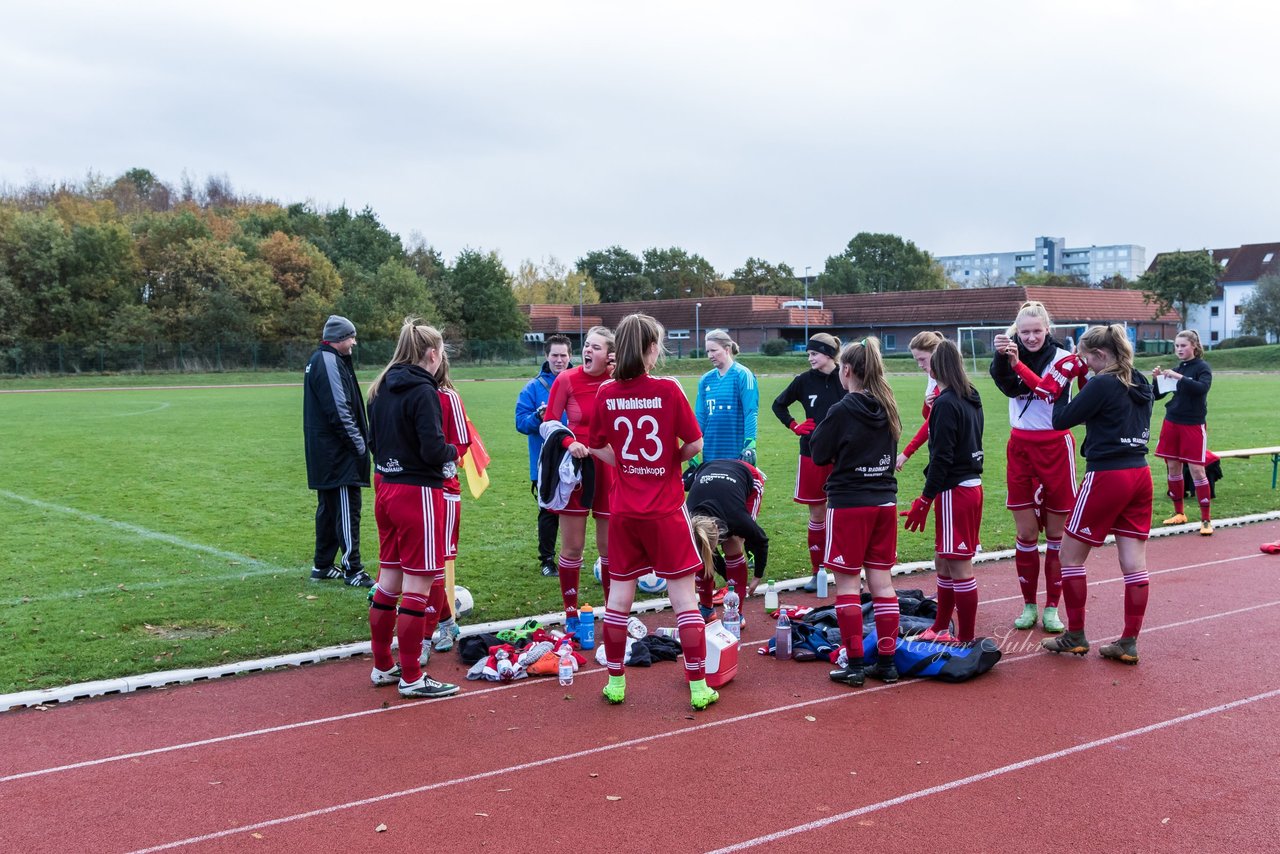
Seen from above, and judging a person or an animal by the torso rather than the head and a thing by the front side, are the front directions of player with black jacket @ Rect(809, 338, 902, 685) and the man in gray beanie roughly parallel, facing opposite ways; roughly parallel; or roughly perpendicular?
roughly perpendicular

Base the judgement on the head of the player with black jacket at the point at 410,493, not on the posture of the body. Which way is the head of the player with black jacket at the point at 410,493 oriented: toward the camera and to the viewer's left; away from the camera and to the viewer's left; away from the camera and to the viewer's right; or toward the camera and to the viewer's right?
away from the camera and to the viewer's right

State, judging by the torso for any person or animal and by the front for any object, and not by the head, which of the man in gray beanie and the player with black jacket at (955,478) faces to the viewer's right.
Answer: the man in gray beanie

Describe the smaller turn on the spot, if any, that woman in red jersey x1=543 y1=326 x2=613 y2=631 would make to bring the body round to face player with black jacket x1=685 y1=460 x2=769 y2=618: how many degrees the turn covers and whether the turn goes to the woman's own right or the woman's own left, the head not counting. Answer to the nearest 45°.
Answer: approximately 135° to the woman's own left

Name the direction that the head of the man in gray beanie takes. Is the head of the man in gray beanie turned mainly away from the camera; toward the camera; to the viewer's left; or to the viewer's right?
to the viewer's right

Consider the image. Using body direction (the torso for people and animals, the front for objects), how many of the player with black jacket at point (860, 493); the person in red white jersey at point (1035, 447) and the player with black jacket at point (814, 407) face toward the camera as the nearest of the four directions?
2

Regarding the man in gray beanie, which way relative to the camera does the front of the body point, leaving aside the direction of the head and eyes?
to the viewer's right

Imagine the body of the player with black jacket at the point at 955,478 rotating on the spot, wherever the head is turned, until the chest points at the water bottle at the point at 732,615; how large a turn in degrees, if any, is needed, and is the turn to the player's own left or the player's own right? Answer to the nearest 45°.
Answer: approximately 45° to the player's own left

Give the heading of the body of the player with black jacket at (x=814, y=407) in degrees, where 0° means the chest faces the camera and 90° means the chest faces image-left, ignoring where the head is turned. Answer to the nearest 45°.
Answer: approximately 0°

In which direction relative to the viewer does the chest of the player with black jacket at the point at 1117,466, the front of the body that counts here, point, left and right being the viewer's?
facing away from the viewer and to the left of the viewer

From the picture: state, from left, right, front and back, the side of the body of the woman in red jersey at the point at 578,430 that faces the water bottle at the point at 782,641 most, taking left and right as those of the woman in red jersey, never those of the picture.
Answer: left

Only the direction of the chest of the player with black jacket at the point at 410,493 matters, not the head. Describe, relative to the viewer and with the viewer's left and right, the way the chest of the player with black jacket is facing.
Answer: facing away from the viewer and to the right of the viewer

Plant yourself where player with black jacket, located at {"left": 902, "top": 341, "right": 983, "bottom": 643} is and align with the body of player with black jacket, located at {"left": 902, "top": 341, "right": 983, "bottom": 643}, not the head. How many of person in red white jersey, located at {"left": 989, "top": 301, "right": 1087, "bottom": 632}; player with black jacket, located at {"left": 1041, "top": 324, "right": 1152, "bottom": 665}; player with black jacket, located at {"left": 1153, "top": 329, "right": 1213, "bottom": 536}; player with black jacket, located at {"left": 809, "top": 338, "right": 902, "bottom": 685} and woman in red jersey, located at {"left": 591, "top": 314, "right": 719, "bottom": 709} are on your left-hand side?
2
